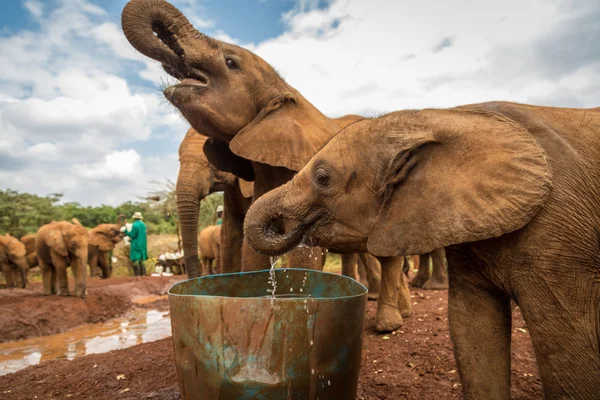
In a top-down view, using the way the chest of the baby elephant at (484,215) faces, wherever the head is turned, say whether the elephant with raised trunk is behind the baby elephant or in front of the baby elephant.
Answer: in front

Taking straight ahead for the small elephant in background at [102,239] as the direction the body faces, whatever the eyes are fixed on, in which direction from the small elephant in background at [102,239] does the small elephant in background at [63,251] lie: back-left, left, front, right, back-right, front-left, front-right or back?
right

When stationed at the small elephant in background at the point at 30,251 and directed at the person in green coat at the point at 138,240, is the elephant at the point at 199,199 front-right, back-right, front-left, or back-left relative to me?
front-right

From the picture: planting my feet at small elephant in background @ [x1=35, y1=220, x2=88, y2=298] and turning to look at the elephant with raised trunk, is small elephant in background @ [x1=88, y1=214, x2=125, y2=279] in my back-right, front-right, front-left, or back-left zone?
back-left

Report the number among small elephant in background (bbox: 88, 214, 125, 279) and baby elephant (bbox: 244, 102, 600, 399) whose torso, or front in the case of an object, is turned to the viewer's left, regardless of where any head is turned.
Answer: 1

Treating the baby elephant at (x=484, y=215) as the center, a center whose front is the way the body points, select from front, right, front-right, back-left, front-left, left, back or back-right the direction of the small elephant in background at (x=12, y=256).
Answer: front-right

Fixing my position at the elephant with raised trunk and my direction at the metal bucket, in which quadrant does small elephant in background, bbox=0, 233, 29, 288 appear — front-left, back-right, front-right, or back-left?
back-right

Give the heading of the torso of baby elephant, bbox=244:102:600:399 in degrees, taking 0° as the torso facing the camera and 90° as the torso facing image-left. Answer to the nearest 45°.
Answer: approximately 90°

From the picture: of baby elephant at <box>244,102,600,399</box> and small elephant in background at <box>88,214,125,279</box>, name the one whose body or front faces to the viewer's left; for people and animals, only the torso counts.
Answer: the baby elephant

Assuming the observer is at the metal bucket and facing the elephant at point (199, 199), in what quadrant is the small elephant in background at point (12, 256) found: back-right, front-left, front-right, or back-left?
front-left

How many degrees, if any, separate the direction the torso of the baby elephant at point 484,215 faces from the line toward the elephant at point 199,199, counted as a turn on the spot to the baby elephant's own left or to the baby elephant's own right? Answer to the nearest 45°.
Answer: approximately 45° to the baby elephant's own right
